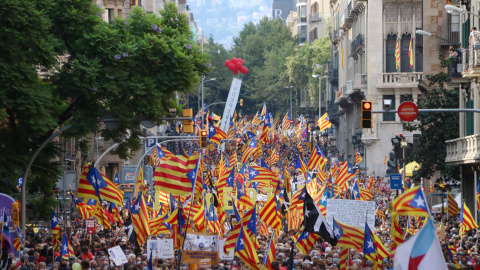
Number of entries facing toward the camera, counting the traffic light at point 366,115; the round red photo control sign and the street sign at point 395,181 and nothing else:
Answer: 3

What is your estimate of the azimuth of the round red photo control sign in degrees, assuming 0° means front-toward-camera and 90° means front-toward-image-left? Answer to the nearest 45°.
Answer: approximately 0°

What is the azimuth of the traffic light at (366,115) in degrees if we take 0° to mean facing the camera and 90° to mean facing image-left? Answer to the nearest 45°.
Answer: approximately 0°

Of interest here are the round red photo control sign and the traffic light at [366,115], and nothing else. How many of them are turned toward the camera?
2
